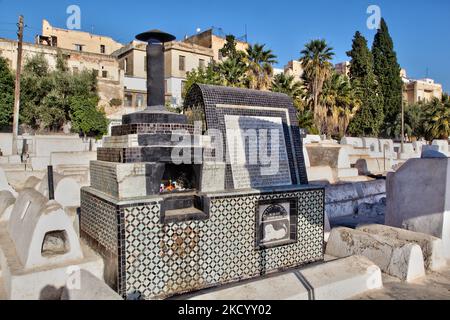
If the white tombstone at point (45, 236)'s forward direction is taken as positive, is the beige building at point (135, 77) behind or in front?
behind

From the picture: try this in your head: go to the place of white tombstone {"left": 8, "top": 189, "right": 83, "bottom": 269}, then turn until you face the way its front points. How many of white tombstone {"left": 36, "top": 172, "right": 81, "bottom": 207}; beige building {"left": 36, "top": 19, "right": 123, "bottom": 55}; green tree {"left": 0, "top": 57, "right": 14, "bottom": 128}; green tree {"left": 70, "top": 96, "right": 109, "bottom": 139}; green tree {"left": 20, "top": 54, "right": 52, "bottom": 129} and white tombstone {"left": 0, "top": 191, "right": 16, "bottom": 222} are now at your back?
6

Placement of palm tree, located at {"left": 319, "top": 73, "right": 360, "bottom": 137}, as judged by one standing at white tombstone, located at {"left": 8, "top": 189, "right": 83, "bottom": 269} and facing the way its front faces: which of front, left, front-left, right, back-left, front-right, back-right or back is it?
back-left

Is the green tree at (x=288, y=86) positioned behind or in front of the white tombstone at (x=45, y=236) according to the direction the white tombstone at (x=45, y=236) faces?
behind

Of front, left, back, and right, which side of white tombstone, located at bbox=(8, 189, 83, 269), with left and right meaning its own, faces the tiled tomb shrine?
left

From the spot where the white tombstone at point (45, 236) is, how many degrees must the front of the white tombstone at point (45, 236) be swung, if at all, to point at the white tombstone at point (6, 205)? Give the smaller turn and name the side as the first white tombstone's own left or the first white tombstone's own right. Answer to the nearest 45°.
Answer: approximately 180°

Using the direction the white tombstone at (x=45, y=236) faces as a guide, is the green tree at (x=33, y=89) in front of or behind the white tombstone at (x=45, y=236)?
behind

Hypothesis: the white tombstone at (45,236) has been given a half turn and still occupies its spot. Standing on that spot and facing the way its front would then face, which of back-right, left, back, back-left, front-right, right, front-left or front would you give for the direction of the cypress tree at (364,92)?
front-right

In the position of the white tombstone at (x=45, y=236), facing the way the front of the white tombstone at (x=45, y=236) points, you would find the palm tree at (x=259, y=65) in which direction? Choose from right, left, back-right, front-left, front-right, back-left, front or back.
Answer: back-left

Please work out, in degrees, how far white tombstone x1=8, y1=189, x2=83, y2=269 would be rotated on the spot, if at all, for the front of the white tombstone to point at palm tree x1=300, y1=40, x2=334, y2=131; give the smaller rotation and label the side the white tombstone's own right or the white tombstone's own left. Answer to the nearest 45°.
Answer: approximately 135° to the white tombstone's own left

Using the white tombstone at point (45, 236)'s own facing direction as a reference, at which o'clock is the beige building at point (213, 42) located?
The beige building is roughly at 7 o'clock from the white tombstone.

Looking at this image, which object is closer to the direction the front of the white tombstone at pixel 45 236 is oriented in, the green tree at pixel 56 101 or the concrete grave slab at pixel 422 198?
the concrete grave slab

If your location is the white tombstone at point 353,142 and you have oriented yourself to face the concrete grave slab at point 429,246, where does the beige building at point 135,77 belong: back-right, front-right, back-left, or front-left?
back-right

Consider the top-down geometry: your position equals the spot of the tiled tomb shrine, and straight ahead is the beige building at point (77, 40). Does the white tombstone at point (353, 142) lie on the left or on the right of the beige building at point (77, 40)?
right

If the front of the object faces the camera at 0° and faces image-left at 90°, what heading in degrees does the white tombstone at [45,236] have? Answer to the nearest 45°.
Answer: approximately 0°
